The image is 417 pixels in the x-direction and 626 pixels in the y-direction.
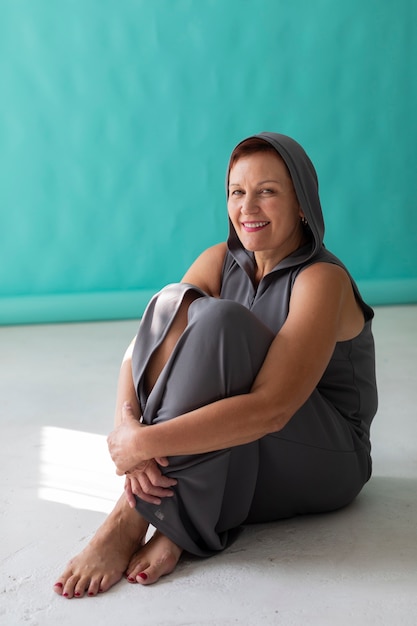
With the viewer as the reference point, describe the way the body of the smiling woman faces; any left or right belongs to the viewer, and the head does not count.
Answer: facing the viewer and to the left of the viewer
